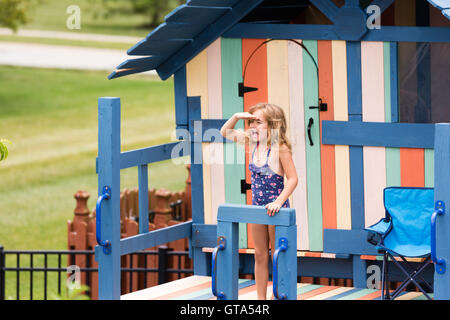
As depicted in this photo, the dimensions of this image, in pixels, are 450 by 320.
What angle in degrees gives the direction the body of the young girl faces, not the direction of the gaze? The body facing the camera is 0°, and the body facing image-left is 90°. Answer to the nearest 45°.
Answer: approximately 45°

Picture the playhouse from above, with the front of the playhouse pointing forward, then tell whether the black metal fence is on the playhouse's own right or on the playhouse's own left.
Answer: on the playhouse's own right

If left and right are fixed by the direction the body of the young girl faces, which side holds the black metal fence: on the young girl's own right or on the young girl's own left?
on the young girl's own right

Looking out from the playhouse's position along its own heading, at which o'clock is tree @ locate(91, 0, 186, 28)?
The tree is roughly at 4 o'clock from the playhouse.

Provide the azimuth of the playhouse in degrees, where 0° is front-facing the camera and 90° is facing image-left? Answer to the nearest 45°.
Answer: approximately 45°
